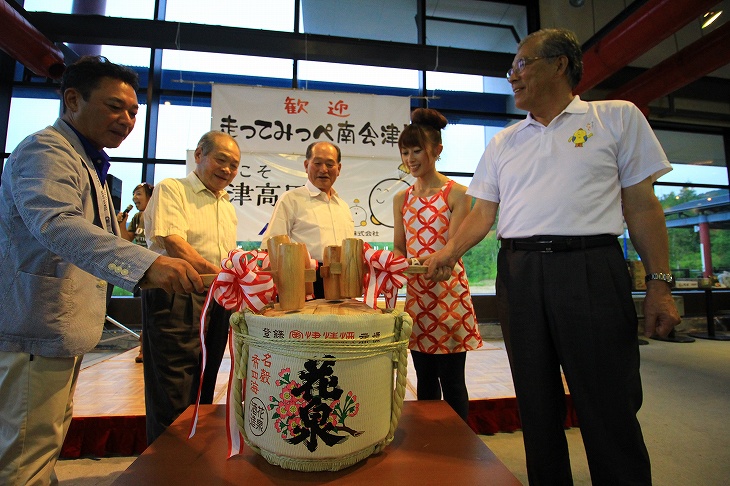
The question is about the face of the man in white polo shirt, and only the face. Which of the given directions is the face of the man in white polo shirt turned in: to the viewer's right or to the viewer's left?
to the viewer's left

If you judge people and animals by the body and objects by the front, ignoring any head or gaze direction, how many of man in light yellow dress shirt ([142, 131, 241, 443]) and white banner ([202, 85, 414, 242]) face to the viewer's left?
0

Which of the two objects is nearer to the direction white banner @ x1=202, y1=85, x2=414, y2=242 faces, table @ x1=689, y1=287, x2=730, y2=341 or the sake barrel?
the sake barrel

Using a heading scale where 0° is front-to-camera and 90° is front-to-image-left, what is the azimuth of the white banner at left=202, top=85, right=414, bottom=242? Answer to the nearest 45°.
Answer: approximately 0°

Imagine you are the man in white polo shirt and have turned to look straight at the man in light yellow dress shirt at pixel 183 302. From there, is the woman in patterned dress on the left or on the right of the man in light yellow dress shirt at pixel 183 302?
right

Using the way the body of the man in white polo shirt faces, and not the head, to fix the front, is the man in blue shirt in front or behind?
in front

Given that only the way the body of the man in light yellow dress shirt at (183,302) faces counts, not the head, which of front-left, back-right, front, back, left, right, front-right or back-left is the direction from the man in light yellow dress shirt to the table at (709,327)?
front-left
